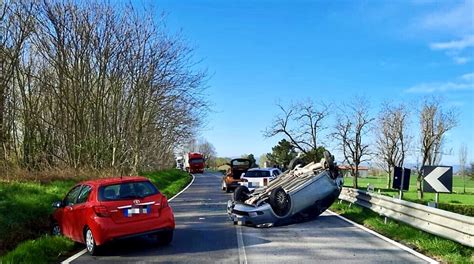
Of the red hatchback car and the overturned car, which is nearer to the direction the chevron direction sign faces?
the red hatchback car

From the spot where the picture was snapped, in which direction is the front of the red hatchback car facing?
facing away from the viewer and to the left of the viewer

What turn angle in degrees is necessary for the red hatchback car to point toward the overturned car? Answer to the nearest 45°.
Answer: approximately 90° to its right

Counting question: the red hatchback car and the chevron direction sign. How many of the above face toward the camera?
1

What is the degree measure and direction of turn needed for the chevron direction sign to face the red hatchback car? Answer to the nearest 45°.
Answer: approximately 45° to its right
